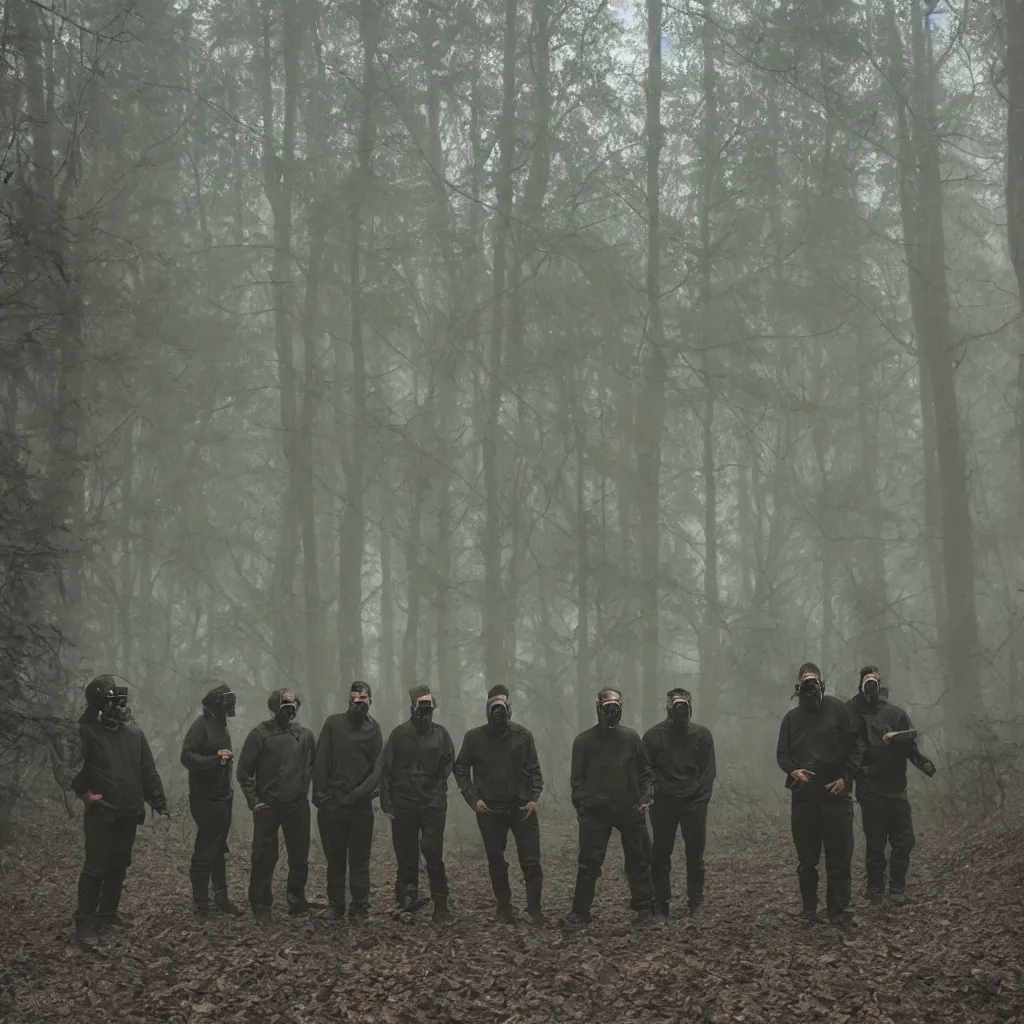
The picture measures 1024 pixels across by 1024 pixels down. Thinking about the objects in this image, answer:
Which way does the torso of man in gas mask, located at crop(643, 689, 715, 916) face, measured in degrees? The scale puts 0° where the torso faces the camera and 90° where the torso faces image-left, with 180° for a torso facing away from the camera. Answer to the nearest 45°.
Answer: approximately 0°

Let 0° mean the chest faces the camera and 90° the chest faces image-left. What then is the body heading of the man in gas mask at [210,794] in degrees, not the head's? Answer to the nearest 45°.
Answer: approximately 315°

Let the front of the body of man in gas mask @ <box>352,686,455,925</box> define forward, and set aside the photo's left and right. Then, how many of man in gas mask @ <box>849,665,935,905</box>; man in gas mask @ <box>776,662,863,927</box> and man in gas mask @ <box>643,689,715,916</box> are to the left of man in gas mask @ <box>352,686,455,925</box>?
3

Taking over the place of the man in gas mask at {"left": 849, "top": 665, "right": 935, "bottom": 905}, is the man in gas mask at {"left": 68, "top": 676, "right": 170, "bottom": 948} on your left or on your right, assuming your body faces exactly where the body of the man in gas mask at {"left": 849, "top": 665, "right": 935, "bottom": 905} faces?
on your right

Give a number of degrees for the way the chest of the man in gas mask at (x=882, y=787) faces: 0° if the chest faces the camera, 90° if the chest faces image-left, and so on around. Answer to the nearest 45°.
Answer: approximately 0°

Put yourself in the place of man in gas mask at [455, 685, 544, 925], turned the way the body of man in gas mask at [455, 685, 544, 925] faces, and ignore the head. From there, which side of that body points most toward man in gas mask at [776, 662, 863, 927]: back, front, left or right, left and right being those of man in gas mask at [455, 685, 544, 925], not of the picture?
left
